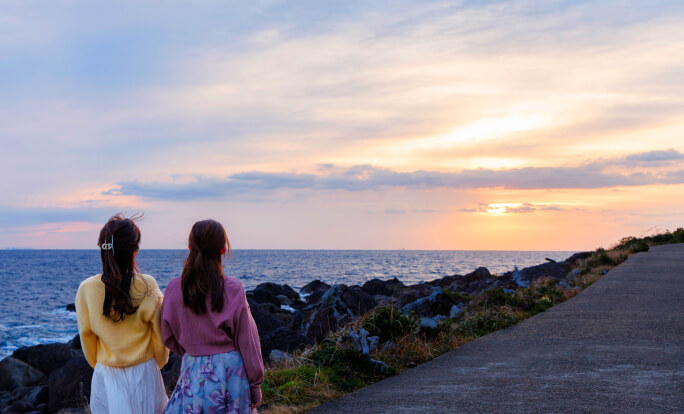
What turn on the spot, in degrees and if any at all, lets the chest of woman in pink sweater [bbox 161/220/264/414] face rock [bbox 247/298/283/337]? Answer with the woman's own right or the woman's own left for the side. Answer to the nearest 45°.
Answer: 0° — they already face it

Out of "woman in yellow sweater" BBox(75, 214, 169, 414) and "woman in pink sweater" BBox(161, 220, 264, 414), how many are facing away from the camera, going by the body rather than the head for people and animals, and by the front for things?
2

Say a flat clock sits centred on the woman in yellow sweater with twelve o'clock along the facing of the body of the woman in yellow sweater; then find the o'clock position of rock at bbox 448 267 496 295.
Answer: The rock is roughly at 1 o'clock from the woman in yellow sweater.

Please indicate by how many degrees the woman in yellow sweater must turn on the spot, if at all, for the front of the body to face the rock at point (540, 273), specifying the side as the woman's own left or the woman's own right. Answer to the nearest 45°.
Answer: approximately 45° to the woman's own right

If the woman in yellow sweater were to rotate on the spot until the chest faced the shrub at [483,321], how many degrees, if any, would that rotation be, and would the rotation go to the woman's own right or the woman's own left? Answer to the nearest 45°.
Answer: approximately 45° to the woman's own right

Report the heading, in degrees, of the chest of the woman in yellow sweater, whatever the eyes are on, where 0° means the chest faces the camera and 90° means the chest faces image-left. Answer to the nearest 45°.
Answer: approximately 180°

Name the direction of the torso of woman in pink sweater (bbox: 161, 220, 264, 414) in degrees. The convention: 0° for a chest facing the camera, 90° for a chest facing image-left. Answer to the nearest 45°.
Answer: approximately 180°

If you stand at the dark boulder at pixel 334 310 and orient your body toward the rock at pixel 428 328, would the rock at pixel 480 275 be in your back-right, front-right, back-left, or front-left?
back-left

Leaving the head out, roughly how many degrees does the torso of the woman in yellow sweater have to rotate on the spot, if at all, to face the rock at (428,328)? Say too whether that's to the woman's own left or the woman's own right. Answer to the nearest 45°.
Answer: approximately 45° to the woman's own right

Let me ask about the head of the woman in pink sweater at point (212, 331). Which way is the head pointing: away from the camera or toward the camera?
away from the camera
